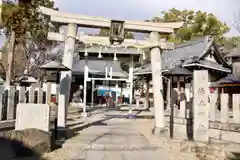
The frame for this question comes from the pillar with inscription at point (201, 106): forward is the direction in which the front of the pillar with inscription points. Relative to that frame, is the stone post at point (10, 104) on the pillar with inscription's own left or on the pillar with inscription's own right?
on the pillar with inscription's own right

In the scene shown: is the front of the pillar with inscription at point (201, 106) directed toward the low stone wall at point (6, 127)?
no

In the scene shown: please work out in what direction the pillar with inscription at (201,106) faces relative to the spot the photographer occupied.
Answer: facing the viewer

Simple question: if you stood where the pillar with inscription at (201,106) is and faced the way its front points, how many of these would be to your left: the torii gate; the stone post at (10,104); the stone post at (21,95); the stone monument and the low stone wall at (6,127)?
0

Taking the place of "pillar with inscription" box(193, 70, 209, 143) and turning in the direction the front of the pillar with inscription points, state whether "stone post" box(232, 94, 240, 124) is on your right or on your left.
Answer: on your left

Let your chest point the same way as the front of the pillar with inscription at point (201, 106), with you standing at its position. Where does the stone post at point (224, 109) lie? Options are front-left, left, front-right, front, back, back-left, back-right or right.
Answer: back-left

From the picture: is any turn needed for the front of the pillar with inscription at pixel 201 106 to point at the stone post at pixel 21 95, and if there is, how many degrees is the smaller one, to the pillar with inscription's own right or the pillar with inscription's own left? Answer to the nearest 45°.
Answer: approximately 90° to the pillar with inscription's own right

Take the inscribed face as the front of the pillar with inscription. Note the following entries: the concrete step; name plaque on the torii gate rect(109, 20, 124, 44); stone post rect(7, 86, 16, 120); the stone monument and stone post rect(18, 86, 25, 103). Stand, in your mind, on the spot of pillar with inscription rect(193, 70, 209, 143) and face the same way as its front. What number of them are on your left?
0

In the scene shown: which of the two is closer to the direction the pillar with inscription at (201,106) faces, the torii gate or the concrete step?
the concrete step

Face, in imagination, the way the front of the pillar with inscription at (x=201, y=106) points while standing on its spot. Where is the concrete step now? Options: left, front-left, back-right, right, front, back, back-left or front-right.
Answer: front-right

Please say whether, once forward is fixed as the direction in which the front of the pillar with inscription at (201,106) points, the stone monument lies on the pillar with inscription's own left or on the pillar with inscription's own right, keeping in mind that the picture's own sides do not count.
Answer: on the pillar with inscription's own right

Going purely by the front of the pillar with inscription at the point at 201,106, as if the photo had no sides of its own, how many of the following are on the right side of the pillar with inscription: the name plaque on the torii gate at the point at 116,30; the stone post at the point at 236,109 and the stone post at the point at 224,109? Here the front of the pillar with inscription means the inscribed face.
1

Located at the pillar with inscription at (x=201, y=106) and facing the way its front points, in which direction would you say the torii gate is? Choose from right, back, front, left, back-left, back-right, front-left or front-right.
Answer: right
